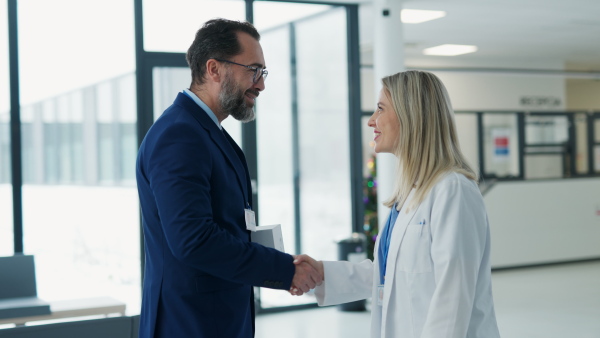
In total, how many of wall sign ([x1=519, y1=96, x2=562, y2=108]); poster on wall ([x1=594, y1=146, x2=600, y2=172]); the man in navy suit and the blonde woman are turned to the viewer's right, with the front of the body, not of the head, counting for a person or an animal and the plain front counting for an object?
1

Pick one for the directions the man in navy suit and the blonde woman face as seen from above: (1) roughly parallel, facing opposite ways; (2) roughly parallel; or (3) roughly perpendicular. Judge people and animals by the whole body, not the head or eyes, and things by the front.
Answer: roughly parallel, facing opposite ways

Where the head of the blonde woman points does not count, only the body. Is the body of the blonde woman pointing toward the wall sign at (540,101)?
no

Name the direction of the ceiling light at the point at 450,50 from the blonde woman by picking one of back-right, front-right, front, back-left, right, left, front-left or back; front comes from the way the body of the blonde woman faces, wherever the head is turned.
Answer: right

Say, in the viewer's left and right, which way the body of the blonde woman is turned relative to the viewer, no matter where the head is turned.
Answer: facing to the left of the viewer

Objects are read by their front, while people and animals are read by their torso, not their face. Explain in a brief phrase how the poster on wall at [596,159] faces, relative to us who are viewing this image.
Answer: facing the viewer

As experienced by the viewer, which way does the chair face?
facing the viewer and to the right of the viewer

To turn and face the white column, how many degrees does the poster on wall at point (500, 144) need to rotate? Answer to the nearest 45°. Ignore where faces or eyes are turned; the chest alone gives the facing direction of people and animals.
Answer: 0° — it already faces it

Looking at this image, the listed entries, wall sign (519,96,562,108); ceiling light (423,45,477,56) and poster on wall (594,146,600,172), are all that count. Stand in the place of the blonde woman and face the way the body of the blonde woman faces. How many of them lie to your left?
0

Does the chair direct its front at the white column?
no

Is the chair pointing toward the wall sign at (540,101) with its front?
no

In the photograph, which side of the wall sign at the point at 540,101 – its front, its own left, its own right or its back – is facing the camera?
front

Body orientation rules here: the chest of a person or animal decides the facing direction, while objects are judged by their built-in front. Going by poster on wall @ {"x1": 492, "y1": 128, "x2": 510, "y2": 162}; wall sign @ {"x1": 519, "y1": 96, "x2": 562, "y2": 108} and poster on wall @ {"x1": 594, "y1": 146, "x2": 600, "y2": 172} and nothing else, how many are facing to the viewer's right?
0

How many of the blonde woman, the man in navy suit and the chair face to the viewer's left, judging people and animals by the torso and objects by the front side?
1

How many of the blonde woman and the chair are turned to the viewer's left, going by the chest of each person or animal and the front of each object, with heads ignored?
1

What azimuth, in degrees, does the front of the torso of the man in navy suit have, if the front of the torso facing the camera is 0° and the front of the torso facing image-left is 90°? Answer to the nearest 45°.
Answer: approximately 270°

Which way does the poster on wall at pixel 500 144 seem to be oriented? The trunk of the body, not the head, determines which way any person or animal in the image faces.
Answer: toward the camera

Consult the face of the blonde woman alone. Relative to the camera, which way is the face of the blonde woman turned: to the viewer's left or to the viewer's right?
to the viewer's left
